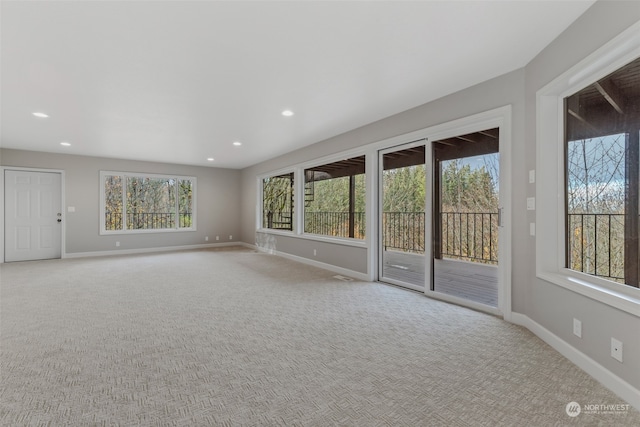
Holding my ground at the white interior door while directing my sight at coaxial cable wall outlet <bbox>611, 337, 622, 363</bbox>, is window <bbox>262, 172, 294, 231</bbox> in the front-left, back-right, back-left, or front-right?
front-left

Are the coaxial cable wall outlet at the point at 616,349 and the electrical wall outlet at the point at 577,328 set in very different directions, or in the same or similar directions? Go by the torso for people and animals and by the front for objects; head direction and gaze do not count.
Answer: same or similar directions

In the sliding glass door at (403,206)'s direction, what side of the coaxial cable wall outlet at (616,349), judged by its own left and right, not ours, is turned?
right

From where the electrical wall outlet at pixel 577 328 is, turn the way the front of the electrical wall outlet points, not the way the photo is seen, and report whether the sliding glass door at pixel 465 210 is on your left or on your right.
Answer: on your right

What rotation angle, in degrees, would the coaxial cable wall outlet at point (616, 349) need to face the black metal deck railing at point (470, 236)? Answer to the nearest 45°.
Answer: approximately 90° to its right

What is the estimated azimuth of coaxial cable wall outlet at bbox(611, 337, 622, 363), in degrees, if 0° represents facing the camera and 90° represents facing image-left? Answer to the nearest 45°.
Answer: approximately 45°

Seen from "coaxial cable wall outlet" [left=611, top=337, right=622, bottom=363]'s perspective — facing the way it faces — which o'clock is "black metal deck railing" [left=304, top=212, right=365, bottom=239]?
The black metal deck railing is roughly at 2 o'clock from the coaxial cable wall outlet.

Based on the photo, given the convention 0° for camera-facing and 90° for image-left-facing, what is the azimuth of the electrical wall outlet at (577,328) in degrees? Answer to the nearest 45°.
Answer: approximately 45°

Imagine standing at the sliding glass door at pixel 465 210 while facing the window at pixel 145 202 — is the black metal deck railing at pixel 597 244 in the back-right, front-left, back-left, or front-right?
back-left

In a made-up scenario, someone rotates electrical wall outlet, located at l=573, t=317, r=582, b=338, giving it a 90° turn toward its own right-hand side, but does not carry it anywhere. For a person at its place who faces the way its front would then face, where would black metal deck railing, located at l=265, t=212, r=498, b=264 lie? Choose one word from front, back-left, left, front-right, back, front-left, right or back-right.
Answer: front

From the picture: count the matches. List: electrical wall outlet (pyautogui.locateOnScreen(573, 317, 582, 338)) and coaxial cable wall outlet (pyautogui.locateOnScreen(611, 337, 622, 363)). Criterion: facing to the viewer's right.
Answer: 0

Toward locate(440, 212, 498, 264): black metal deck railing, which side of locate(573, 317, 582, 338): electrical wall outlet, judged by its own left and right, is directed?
right
